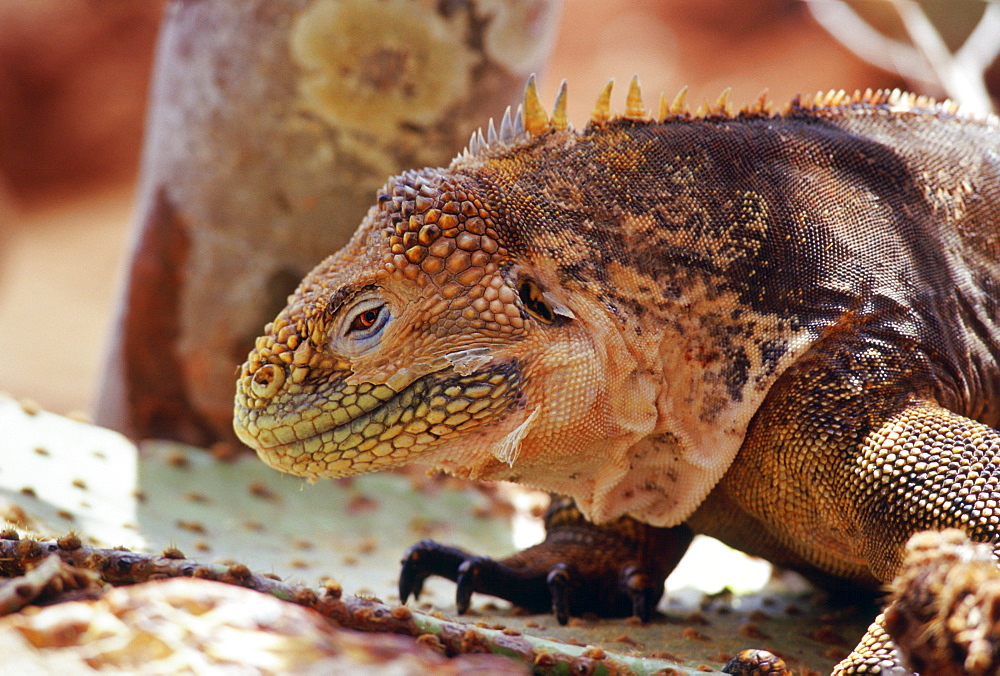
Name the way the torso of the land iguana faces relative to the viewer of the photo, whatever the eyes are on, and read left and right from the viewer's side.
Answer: facing to the left of the viewer
